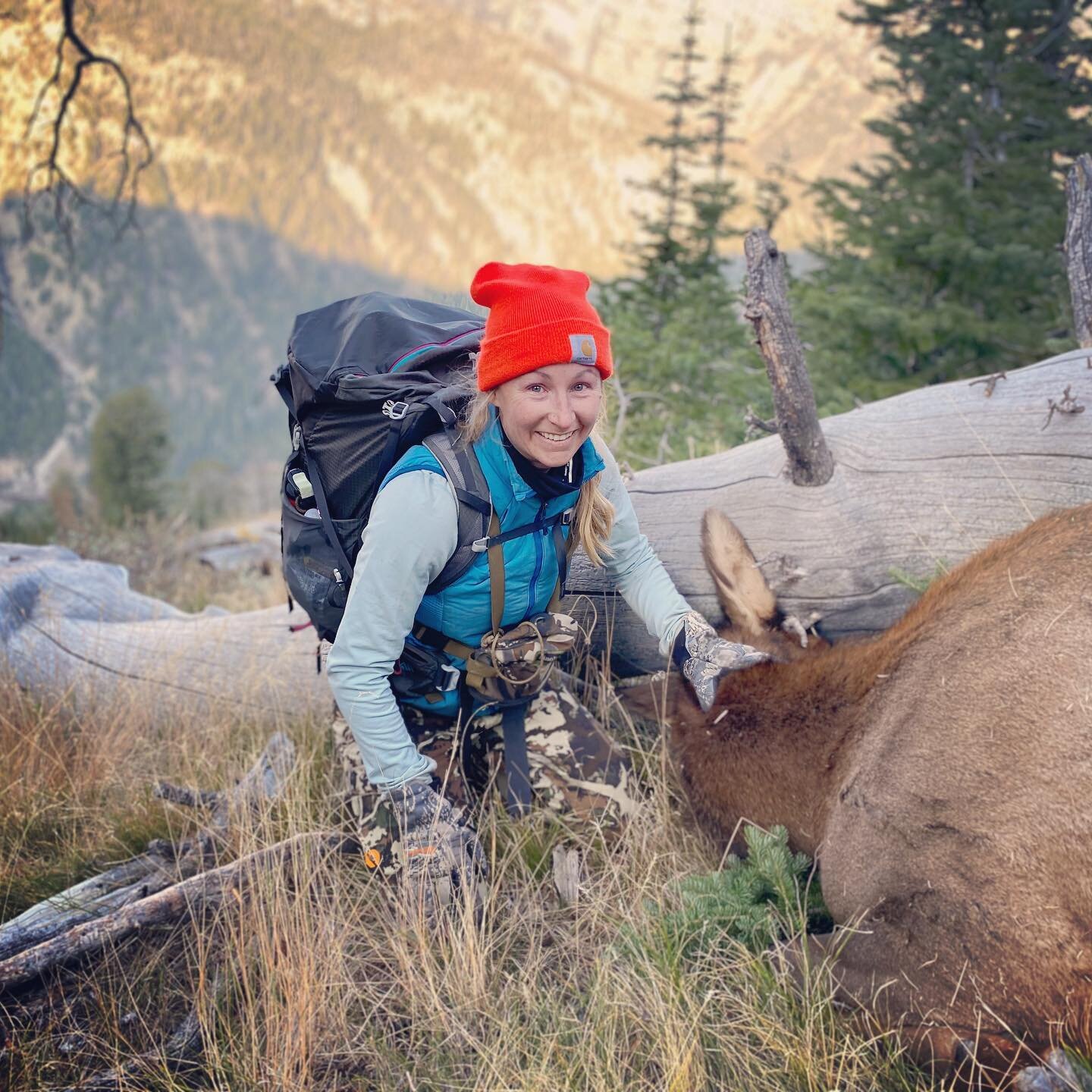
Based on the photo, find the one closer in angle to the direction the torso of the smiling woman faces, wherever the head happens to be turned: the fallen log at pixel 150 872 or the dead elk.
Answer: the dead elk

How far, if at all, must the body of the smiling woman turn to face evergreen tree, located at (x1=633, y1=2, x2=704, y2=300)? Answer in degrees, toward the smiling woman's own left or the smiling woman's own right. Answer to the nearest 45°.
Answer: approximately 135° to the smiling woman's own left

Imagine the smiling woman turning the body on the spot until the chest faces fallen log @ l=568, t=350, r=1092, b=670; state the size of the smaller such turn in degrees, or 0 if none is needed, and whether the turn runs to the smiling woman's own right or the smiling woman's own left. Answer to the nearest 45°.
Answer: approximately 90° to the smiling woman's own left

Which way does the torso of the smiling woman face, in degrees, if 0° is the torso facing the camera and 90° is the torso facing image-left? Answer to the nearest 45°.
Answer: approximately 315°

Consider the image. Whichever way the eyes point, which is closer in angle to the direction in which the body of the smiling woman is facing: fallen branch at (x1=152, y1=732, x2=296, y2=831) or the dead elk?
the dead elk

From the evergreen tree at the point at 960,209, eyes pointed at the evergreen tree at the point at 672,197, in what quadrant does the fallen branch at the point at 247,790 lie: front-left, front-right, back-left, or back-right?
back-left

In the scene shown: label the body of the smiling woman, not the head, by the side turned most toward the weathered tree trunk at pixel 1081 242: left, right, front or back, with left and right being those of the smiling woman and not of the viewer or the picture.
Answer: left

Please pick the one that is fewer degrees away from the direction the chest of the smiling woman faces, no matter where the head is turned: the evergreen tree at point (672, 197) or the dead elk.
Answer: the dead elk

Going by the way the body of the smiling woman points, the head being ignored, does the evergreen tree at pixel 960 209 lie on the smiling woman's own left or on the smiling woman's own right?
on the smiling woman's own left

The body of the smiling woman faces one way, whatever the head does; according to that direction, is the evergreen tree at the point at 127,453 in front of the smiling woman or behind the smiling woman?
behind
